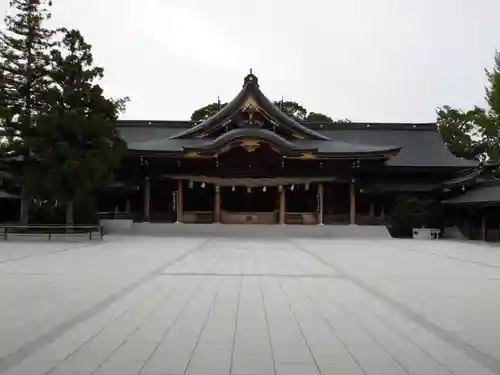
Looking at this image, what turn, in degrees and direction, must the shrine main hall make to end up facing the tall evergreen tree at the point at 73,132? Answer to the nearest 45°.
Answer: approximately 45° to its right

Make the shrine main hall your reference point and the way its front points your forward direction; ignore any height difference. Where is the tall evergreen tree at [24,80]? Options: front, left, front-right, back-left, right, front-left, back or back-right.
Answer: front-right

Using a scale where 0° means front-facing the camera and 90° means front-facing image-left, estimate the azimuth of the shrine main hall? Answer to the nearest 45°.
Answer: approximately 0°

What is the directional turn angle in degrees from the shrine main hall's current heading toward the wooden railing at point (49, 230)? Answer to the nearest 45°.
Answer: approximately 45° to its right

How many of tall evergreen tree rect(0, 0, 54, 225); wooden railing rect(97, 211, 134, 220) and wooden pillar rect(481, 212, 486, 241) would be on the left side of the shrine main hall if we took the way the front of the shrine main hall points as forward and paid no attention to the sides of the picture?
1

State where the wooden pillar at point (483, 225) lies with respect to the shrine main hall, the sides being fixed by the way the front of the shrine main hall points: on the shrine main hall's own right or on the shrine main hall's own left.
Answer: on the shrine main hall's own left
